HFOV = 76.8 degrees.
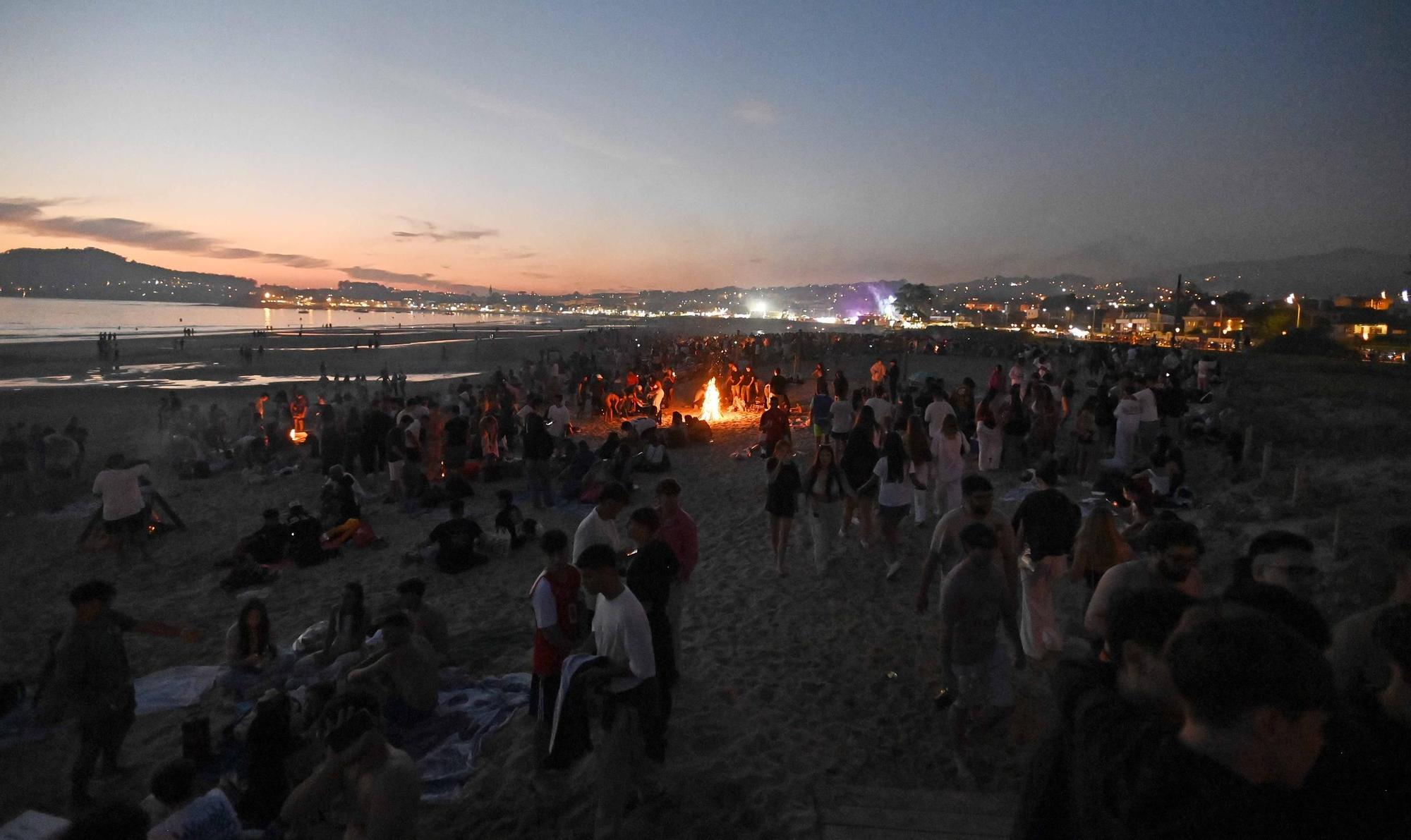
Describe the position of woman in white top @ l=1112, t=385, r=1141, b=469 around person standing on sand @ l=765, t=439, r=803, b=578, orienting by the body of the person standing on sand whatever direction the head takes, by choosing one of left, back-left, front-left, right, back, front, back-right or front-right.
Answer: back-left

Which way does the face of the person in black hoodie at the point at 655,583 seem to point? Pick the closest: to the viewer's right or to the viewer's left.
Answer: to the viewer's left

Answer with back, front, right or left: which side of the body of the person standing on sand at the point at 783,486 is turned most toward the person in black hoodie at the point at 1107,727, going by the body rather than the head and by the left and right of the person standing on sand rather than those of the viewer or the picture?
front

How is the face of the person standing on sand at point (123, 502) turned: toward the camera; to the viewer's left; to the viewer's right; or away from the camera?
away from the camera

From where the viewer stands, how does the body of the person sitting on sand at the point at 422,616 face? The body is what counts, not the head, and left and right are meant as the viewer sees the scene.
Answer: facing to the left of the viewer

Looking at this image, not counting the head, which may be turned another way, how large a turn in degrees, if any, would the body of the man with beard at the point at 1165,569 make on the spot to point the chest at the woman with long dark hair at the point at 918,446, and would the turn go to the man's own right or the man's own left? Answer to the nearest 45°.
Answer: approximately 180°

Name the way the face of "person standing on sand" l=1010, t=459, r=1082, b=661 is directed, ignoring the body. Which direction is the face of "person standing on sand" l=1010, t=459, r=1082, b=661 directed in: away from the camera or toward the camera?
away from the camera

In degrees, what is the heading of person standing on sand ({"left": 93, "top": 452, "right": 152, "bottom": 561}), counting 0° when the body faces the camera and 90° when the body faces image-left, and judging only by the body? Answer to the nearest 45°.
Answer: approximately 180°

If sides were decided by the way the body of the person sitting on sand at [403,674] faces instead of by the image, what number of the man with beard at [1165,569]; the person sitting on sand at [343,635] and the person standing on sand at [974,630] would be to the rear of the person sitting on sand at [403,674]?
2
